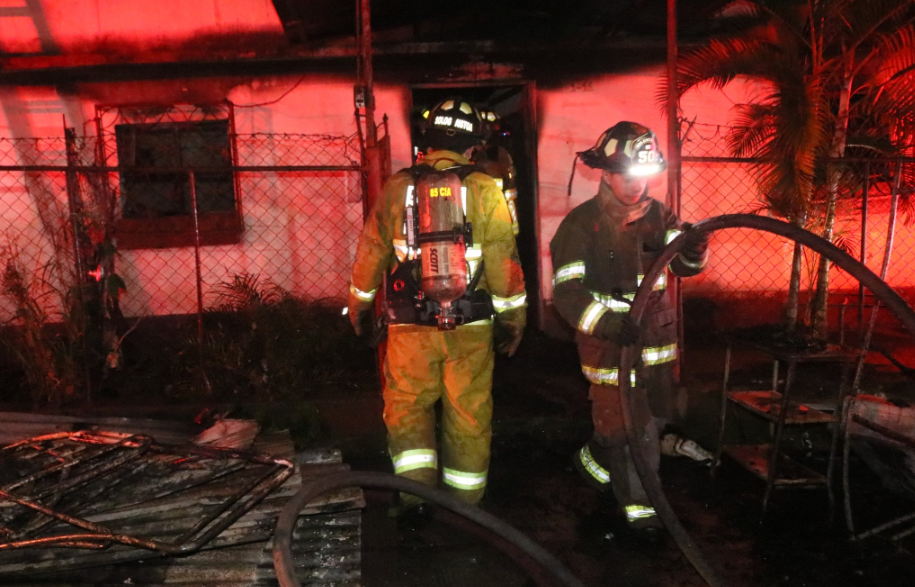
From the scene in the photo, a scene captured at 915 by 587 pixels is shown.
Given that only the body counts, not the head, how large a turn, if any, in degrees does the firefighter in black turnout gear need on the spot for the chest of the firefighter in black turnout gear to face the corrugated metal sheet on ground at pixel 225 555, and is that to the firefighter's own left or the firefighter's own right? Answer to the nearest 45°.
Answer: approximately 90° to the firefighter's own right

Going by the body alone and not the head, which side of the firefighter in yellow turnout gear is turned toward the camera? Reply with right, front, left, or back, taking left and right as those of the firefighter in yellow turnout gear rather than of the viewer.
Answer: back

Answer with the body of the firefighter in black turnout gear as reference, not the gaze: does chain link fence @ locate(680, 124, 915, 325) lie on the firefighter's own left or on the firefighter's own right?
on the firefighter's own left

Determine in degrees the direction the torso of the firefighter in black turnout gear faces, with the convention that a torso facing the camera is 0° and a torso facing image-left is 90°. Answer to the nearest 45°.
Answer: approximately 315°

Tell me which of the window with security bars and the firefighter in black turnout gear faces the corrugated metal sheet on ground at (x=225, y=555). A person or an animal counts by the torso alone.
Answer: the window with security bars

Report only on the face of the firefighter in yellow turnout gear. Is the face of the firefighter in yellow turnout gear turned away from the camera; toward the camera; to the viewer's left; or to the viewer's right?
away from the camera

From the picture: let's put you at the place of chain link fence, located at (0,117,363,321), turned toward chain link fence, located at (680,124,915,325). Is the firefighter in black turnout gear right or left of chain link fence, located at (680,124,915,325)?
right

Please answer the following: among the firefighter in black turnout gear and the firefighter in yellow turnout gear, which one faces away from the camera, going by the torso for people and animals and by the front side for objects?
the firefighter in yellow turnout gear

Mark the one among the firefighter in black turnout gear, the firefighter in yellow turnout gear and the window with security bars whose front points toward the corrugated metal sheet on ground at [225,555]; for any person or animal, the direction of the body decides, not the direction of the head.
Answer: the window with security bars

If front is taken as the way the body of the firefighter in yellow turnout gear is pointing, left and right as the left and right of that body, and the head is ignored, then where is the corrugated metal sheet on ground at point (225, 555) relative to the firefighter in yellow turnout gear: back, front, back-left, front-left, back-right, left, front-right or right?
back-left

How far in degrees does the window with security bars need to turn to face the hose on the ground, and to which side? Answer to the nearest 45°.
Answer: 0° — it already faces it
